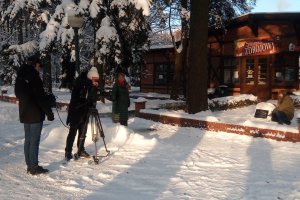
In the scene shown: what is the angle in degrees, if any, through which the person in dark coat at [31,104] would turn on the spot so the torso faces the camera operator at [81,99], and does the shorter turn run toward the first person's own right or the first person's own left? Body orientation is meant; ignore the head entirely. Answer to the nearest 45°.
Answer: approximately 45° to the first person's own left

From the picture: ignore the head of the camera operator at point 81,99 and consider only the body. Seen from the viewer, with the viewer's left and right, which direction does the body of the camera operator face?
facing to the right of the viewer

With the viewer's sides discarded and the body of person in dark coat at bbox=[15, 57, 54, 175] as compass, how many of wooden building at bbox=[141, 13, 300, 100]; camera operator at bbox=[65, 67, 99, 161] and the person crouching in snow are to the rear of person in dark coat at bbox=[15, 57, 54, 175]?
0

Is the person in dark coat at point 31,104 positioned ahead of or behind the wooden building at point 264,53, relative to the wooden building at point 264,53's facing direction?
ahead

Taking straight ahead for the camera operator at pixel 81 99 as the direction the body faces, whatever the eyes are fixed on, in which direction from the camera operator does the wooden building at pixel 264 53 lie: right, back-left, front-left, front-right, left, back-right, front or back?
front-left

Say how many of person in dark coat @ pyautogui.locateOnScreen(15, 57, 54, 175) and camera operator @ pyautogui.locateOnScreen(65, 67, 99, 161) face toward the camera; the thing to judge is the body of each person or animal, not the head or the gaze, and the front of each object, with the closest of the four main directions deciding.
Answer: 0

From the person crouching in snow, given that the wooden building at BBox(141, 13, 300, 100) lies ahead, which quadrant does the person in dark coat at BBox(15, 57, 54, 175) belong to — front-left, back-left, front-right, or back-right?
back-left

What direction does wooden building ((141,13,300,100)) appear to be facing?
toward the camera

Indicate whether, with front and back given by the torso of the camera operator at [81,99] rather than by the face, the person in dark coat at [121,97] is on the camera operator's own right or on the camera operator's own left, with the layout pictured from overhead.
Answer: on the camera operator's own left

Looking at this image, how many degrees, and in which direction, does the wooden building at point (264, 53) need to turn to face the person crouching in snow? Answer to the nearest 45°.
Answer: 0° — it already faces them

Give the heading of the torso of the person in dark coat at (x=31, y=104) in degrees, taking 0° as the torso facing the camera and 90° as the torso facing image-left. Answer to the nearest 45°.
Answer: approximately 270°

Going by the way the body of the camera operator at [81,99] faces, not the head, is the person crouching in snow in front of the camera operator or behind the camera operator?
in front

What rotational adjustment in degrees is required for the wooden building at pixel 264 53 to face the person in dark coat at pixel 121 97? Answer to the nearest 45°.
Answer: approximately 45° to its right

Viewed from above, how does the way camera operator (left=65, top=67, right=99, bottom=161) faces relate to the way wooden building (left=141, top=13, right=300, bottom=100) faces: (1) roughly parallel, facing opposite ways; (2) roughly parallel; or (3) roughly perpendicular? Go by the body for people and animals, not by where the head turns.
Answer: roughly perpendicular

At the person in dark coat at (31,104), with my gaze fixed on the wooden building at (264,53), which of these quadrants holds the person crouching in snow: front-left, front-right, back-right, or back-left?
front-right

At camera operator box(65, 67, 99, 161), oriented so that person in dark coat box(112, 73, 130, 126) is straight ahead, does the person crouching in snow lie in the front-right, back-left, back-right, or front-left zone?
front-right
